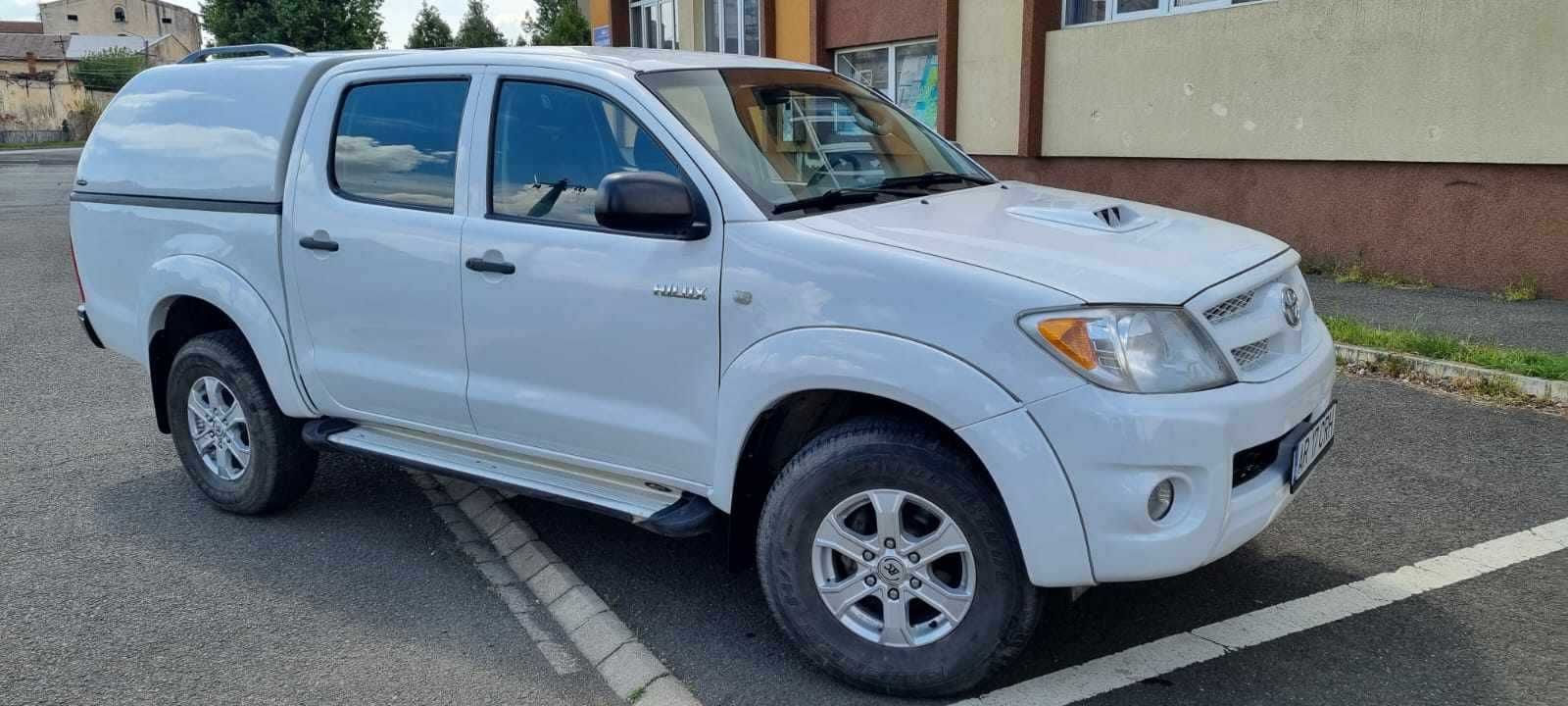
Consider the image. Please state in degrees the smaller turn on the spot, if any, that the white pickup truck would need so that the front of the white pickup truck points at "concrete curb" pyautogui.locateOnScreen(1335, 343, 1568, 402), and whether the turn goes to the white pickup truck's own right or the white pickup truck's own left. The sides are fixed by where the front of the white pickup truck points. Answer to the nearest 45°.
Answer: approximately 90° to the white pickup truck's own left

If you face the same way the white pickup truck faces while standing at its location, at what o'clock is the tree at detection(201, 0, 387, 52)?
The tree is roughly at 7 o'clock from the white pickup truck.

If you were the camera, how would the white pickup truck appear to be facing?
facing the viewer and to the right of the viewer

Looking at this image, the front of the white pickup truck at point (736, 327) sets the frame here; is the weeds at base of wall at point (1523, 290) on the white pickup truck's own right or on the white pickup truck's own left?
on the white pickup truck's own left
